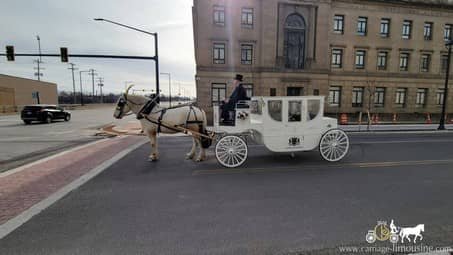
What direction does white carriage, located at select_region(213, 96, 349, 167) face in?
to the viewer's left

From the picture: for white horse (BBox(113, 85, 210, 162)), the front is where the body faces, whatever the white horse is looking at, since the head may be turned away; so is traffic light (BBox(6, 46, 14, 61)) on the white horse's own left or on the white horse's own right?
on the white horse's own right

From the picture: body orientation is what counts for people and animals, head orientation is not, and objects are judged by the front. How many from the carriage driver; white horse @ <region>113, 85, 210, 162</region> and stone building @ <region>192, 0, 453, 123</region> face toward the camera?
1

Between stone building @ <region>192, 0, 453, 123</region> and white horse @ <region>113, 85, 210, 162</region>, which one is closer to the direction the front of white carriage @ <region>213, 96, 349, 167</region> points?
the white horse

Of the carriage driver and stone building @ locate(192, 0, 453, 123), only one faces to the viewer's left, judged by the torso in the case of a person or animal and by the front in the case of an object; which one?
the carriage driver

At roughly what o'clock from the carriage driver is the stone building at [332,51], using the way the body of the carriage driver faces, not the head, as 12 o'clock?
The stone building is roughly at 4 o'clock from the carriage driver.

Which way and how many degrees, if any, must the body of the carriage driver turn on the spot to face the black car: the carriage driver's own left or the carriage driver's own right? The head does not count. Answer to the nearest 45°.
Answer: approximately 45° to the carriage driver's own right

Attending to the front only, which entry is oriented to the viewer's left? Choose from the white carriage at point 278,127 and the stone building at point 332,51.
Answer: the white carriage

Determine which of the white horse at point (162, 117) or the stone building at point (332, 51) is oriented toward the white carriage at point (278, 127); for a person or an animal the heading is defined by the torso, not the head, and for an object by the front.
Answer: the stone building

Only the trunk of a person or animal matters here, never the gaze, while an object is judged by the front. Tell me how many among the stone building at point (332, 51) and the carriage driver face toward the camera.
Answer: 1

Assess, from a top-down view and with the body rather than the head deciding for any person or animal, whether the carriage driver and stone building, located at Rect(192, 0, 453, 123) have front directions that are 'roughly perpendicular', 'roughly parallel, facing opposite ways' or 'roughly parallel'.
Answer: roughly perpendicular

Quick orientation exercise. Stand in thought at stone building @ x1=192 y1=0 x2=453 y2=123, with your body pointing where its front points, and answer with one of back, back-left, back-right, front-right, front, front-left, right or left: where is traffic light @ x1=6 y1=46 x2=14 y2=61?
front-right

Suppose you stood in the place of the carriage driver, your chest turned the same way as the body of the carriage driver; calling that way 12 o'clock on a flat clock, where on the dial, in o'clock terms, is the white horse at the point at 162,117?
The white horse is roughly at 12 o'clock from the carriage driver.

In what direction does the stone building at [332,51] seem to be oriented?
toward the camera

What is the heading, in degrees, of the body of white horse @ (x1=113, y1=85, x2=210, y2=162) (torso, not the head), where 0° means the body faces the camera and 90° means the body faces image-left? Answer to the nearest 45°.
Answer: approximately 90°

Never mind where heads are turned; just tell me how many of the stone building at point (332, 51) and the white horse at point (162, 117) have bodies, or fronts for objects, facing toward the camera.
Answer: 1

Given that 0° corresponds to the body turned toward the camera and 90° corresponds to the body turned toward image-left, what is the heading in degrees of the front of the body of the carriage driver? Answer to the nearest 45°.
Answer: approximately 90°
